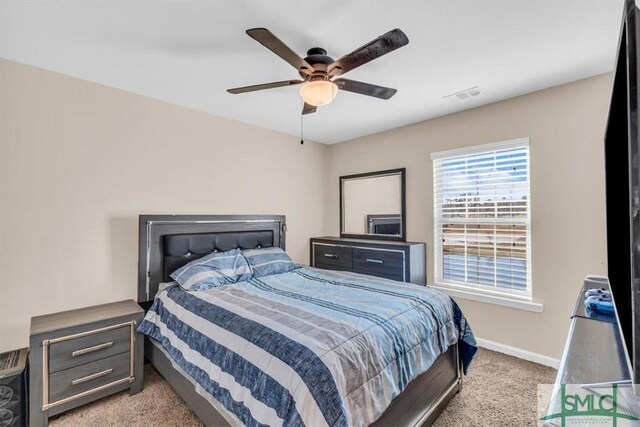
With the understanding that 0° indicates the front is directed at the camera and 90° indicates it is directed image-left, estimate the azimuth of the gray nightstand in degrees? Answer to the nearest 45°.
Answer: approximately 315°

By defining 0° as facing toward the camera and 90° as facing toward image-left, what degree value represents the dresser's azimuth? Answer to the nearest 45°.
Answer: approximately 45°

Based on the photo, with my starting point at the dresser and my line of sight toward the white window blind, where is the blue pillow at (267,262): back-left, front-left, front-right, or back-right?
back-right

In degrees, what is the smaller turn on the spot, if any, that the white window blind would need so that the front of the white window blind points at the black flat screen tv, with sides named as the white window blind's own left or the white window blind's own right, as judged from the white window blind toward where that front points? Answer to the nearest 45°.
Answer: approximately 45° to the white window blind's own left

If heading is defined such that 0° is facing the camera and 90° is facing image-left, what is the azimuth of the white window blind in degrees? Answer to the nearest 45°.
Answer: approximately 45°

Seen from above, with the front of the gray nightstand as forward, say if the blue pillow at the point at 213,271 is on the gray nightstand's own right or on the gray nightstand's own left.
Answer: on the gray nightstand's own left
